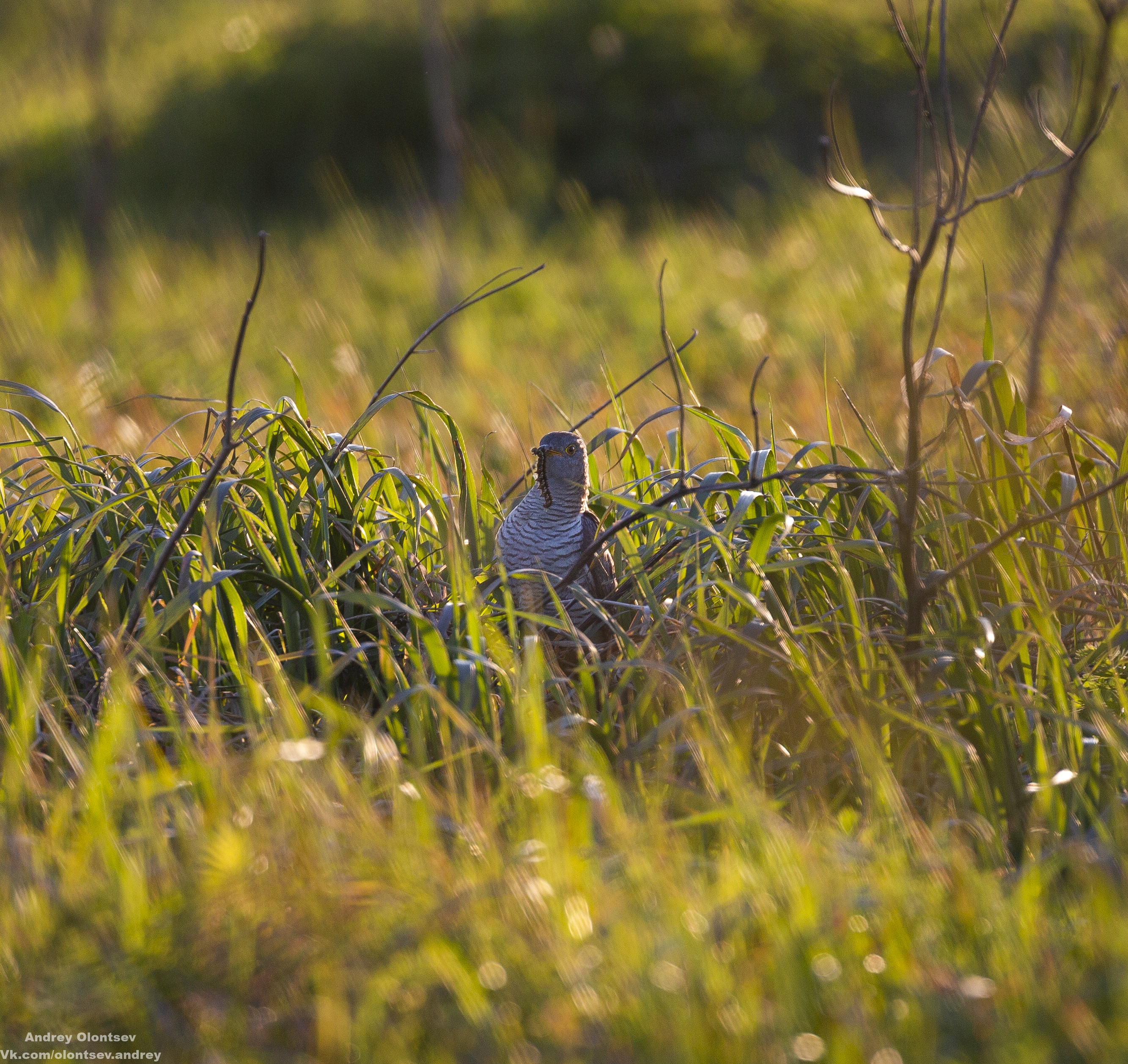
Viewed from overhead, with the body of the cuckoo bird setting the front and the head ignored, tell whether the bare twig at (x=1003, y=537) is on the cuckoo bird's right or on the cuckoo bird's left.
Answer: on the cuckoo bird's left

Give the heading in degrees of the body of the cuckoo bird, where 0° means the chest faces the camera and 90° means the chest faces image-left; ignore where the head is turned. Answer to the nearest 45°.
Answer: approximately 45°
